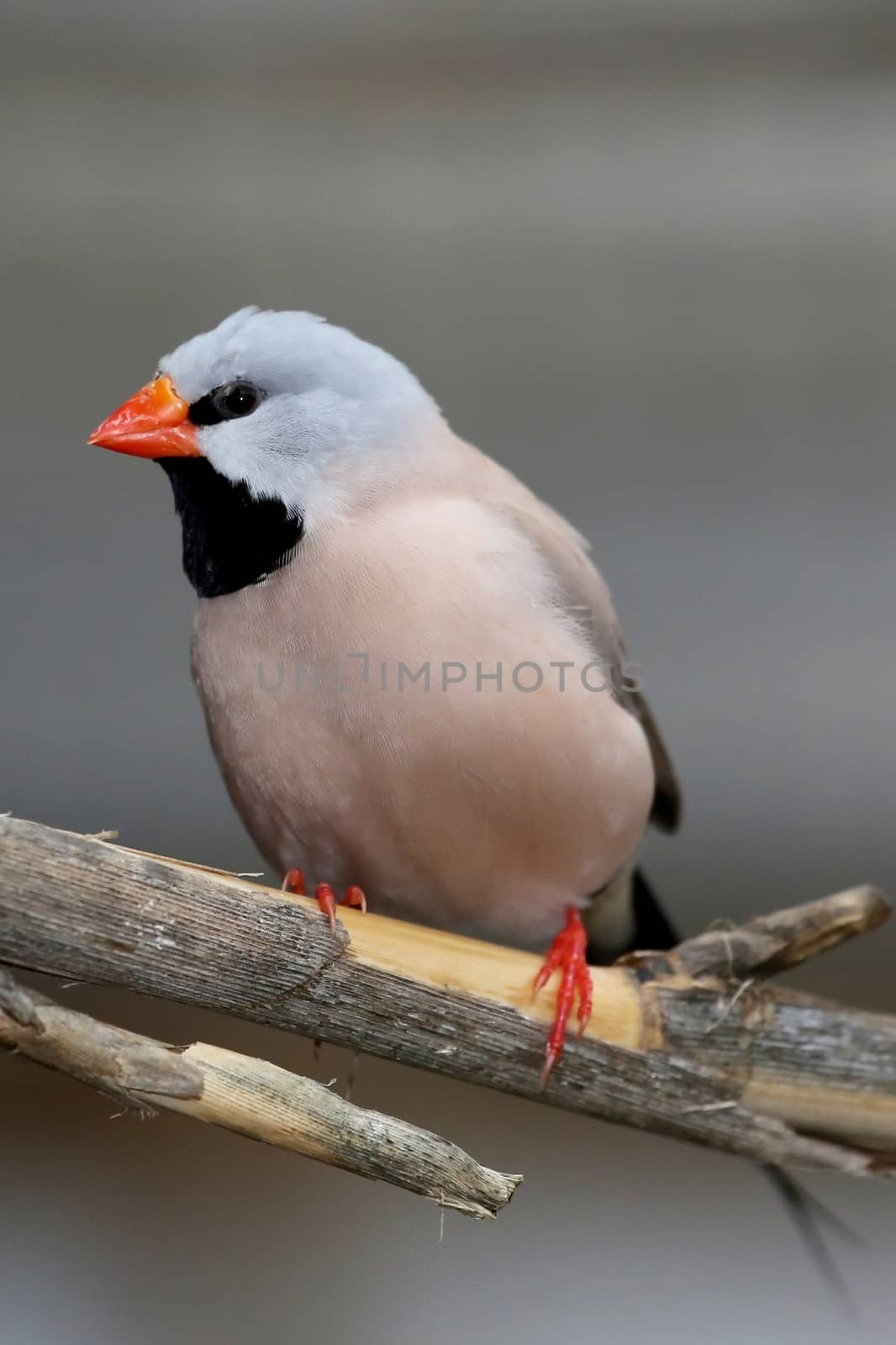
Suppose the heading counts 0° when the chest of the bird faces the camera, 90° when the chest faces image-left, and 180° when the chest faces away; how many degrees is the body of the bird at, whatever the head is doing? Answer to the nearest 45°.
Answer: approximately 45°
